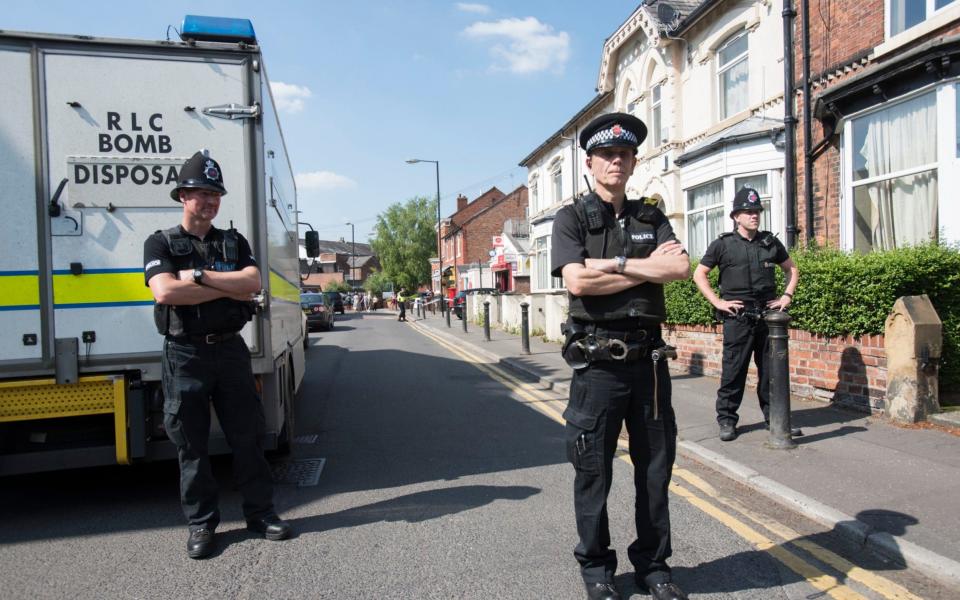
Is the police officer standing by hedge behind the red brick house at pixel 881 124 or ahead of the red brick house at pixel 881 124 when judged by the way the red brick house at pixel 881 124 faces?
ahead

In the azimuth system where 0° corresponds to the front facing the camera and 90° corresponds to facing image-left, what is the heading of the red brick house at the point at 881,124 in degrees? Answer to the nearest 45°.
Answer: approximately 45°

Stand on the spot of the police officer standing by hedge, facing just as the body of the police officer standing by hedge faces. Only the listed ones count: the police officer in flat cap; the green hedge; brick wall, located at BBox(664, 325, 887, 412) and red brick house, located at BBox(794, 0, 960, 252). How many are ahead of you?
1

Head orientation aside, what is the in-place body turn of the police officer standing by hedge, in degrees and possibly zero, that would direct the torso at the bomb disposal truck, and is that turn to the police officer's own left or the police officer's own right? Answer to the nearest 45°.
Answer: approximately 45° to the police officer's own right

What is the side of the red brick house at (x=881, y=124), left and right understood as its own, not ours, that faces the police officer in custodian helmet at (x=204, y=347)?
front

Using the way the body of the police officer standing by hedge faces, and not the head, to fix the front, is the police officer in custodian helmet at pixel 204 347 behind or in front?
in front

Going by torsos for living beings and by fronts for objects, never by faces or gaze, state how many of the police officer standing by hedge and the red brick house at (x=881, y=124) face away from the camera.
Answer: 0

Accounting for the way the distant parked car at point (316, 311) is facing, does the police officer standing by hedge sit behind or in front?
behind

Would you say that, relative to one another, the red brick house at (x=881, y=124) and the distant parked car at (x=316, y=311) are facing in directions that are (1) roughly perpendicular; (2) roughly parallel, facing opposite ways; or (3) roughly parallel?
roughly perpendicular

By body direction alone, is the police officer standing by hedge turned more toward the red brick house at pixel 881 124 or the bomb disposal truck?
the bomb disposal truck

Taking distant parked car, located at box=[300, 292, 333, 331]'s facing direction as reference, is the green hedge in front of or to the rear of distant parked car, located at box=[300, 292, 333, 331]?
to the rear

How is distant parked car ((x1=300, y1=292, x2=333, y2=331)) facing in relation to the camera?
away from the camera

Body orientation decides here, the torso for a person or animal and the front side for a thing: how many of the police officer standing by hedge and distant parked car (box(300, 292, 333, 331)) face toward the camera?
1

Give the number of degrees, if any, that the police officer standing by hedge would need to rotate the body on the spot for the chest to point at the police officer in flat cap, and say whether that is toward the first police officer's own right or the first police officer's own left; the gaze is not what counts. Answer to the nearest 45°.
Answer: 0° — they already face them

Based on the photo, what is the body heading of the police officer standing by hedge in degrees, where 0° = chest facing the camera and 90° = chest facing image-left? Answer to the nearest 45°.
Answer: approximately 0°
